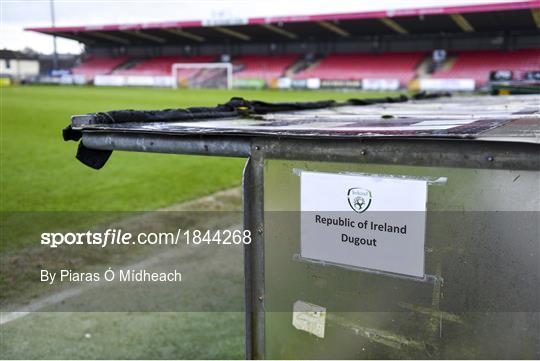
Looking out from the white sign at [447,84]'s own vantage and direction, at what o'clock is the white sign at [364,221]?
the white sign at [364,221] is roughly at 12 o'clock from the white sign at [447,84].

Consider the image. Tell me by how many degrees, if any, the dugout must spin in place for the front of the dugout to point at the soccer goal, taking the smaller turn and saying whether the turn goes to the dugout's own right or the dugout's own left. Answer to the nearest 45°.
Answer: approximately 90° to the dugout's own right

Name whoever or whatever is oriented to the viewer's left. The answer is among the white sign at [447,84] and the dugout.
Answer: the dugout

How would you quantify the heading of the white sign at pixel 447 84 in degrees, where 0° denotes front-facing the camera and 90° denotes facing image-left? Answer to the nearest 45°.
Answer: approximately 0°

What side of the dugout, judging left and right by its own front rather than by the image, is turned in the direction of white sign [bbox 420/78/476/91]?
right

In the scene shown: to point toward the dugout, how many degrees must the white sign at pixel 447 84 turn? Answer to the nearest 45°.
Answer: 0° — it already faces it

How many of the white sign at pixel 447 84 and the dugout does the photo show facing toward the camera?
1

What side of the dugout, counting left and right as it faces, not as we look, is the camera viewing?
left
